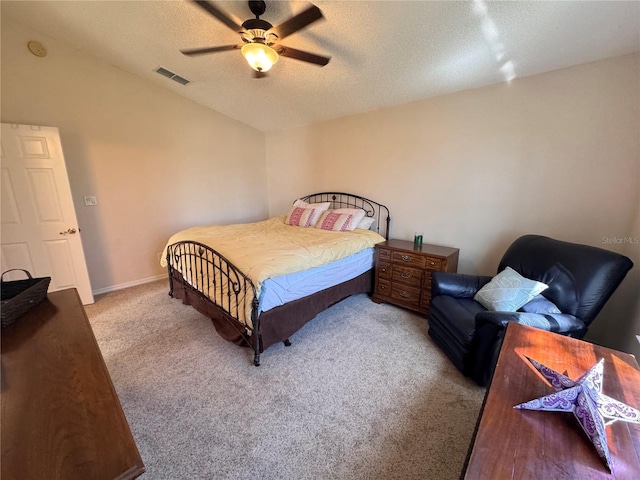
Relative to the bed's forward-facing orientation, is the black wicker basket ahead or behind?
ahead

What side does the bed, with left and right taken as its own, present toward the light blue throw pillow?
left

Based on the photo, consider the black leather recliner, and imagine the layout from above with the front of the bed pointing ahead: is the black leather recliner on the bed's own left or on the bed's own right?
on the bed's own left

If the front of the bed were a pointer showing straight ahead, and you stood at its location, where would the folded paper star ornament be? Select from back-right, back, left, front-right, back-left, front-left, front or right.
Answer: left

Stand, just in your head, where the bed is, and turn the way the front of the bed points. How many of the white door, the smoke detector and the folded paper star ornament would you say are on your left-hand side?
1

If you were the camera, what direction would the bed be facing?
facing the viewer and to the left of the viewer

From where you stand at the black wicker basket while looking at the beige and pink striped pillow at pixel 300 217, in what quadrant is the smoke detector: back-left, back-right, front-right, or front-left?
front-left
